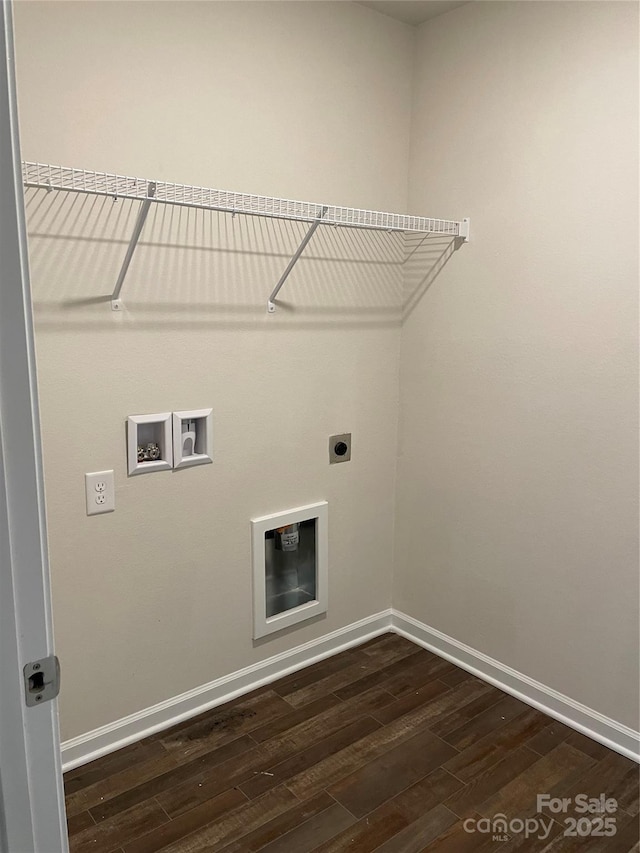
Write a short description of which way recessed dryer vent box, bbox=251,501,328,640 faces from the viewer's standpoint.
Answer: facing the viewer and to the right of the viewer

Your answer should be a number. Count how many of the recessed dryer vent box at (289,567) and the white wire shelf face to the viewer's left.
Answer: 0

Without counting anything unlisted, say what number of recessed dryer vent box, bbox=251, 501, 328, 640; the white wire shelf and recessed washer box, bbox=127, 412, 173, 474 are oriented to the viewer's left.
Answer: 0

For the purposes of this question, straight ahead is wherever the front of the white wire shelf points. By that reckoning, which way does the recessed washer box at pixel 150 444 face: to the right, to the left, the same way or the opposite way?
the same way

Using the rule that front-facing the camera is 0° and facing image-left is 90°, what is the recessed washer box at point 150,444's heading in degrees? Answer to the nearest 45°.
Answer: approximately 315°

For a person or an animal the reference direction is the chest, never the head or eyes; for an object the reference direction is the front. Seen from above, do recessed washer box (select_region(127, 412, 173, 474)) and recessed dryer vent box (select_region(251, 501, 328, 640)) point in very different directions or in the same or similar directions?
same or similar directions

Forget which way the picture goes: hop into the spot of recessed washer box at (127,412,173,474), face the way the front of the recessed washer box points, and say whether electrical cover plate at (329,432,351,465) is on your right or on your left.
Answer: on your left

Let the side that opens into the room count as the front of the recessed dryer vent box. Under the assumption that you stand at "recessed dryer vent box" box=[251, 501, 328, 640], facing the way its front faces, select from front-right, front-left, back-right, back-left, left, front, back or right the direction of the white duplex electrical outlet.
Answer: right

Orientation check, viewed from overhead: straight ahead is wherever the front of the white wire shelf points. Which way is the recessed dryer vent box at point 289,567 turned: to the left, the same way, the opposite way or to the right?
the same way

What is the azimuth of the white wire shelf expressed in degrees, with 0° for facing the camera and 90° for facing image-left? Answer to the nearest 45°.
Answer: approximately 315°

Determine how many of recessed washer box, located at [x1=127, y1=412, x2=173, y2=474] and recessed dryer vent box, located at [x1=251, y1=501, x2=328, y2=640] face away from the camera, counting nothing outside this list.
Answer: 0
